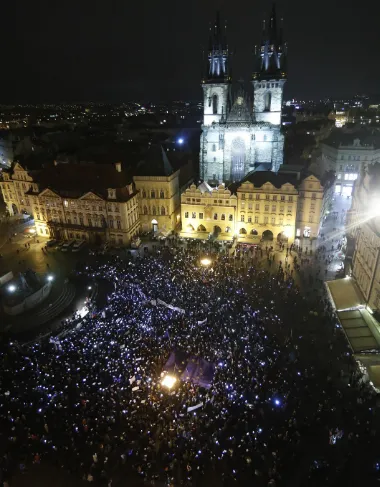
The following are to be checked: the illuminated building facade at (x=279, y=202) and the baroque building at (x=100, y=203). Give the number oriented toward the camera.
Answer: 2

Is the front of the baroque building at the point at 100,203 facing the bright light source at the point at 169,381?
yes

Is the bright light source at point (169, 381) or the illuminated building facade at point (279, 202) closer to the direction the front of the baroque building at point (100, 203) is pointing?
the bright light source

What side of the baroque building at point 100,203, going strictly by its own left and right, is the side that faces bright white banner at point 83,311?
front

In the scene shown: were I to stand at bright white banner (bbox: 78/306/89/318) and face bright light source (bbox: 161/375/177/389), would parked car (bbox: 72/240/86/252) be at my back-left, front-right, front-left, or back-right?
back-left

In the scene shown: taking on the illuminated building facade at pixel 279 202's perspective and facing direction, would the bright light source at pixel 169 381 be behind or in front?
in front

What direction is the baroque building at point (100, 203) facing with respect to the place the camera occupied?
facing the viewer

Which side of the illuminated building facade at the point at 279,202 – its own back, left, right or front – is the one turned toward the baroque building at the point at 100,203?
right

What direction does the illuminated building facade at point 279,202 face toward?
toward the camera

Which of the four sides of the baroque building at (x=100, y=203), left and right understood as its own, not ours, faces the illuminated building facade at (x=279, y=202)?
left
